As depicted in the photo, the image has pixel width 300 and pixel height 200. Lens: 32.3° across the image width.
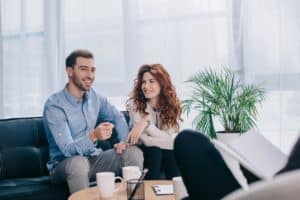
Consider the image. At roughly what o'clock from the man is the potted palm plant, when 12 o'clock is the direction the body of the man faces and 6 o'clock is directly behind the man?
The potted palm plant is roughly at 10 o'clock from the man.

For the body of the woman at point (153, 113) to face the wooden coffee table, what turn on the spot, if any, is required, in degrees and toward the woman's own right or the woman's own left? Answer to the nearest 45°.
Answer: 0° — they already face it

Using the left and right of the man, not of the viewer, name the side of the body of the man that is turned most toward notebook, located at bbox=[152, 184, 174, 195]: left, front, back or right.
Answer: front

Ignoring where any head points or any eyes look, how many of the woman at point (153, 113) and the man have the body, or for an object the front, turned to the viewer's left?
0

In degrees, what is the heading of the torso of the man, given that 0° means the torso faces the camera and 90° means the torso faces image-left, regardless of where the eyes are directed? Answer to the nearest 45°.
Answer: approximately 315°

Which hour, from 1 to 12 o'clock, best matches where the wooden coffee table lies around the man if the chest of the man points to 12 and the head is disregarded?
The wooden coffee table is roughly at 1 o'clock from the man.

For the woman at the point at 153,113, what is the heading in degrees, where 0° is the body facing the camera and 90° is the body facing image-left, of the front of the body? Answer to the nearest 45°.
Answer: approximately 0°
